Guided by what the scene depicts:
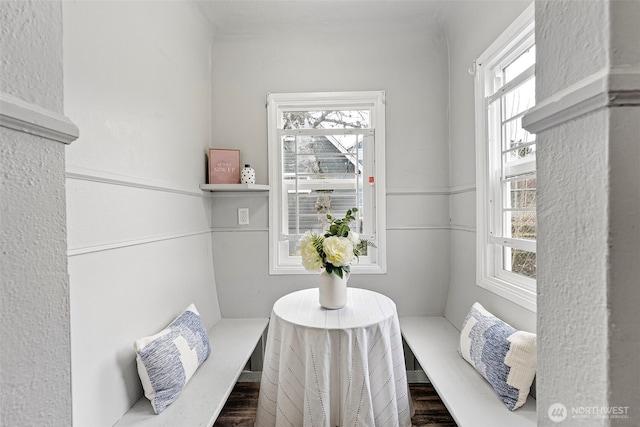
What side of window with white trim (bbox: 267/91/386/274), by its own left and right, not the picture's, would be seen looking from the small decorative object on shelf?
right

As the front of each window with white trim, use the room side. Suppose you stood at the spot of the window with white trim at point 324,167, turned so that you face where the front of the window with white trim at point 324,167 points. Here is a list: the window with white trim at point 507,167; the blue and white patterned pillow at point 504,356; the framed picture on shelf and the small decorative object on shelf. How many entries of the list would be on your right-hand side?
2

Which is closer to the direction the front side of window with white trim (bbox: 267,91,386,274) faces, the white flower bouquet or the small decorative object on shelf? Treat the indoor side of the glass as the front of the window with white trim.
the white flower bouquet

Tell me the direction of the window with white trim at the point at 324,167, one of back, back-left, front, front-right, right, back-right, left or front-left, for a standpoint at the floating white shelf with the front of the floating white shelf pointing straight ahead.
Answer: left

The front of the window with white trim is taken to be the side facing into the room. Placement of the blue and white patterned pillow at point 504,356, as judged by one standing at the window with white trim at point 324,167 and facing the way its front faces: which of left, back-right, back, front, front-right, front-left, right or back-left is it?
front-left

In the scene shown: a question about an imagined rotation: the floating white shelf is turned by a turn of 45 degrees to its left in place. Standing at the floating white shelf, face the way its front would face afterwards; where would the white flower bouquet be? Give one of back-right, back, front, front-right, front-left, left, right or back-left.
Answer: front

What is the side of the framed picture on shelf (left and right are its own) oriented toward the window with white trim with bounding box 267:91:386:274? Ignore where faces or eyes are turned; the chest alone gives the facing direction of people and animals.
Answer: left

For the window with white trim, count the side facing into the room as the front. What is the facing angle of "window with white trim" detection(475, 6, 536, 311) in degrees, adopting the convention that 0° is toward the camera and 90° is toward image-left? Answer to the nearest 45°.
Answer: approximately 90°

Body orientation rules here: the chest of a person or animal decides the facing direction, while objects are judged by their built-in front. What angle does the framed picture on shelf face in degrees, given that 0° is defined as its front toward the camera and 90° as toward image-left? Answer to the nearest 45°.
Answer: approximately 0°

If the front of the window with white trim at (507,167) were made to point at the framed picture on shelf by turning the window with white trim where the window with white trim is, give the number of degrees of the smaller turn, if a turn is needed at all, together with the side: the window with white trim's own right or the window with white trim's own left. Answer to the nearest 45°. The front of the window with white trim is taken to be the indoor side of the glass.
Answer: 0° — it already faces it

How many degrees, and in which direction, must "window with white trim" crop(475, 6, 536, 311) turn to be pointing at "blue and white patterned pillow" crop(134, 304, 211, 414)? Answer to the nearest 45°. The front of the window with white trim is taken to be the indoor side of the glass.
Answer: approximately 45° to its left

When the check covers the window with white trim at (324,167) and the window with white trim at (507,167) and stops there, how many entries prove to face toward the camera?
1
